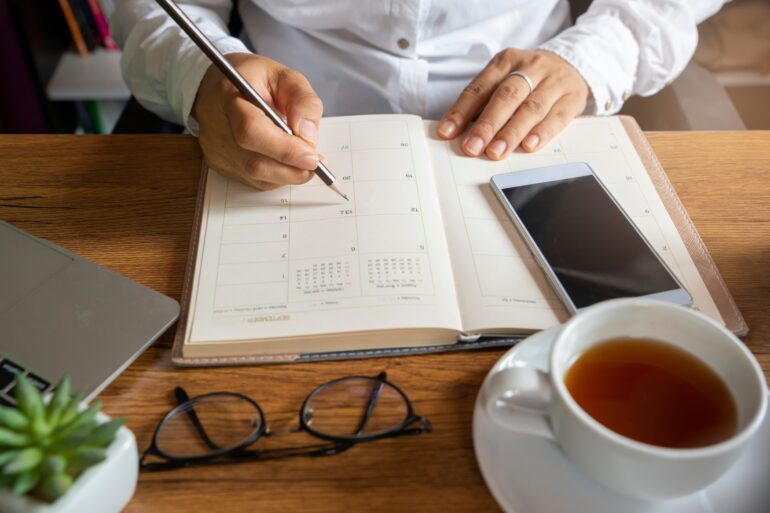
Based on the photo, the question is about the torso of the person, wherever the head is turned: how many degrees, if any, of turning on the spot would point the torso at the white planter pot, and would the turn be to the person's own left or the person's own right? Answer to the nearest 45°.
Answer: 0° — they already face it

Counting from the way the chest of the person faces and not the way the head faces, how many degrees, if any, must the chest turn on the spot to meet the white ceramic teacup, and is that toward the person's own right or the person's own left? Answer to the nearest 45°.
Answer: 0° — they already face it

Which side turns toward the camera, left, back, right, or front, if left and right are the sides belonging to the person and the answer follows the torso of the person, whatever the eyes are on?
front

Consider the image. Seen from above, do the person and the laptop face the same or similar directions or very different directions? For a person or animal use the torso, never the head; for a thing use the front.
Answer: very different directions

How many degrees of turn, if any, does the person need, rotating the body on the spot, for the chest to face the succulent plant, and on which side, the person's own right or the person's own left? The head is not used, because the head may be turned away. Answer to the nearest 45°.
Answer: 0° — they already face it

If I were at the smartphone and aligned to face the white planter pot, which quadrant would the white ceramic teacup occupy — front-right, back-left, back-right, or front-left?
front-left

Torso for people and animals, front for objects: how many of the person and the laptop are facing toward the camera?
1

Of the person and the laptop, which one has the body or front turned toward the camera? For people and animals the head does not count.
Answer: the person

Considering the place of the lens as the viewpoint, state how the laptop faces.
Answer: facing away from the viewer and to the right of the viewer

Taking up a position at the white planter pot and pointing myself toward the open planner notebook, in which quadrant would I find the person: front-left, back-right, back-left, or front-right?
front-left
